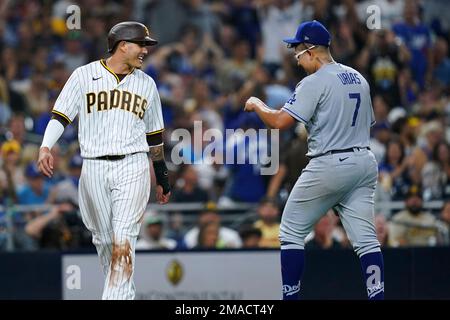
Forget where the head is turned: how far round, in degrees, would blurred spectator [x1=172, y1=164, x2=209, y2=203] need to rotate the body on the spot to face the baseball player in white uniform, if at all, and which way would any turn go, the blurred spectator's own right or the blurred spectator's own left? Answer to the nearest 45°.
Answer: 0° — they already face them

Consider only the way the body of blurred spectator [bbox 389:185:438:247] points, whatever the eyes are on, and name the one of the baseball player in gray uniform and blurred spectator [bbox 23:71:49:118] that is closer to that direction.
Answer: the baseball player in gray uniform

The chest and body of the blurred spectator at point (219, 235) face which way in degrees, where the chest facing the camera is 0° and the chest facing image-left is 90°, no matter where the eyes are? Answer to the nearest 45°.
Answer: approximately 0°

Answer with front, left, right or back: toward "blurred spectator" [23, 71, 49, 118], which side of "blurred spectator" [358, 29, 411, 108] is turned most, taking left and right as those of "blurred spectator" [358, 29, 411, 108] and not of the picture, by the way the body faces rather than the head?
right

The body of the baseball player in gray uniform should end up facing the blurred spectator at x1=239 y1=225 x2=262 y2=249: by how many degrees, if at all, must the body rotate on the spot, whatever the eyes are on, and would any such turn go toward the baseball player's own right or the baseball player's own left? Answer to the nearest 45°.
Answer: approximately 45° to the baseball player's own right

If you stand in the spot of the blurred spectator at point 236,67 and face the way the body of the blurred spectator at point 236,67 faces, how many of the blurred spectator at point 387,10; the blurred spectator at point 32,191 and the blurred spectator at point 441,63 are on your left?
2

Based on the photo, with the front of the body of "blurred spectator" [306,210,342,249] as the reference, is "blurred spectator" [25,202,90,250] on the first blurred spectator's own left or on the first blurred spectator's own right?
on the first blurred spectator's own right

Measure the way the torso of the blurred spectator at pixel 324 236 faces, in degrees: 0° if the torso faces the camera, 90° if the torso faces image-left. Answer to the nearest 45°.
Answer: approximately 0°

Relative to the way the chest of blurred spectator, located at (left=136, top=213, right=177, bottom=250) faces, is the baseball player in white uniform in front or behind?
in front

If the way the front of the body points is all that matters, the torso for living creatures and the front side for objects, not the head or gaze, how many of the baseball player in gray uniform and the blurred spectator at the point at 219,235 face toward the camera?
1
